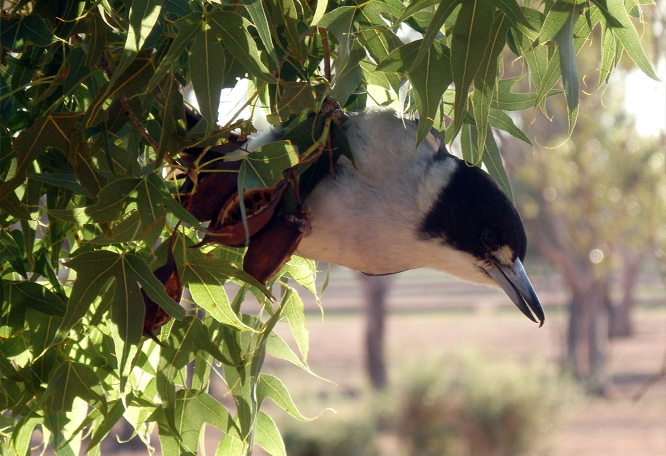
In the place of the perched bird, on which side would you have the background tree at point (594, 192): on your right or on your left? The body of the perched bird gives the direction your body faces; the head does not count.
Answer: on your left

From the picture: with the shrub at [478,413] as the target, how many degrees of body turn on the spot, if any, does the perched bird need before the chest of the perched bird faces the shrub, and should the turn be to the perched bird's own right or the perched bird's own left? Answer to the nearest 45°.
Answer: approximately 90° to the perched bird's own left

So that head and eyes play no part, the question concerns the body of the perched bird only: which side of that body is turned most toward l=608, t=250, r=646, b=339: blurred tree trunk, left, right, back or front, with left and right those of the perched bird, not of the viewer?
left

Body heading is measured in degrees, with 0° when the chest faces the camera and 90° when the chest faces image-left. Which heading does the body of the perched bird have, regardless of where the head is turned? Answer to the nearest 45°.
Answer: approximately 270°

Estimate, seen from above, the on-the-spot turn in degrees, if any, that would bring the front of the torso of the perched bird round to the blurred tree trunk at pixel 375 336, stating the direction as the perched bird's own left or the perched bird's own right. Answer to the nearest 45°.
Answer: approximately 90° to the perched bird's own left

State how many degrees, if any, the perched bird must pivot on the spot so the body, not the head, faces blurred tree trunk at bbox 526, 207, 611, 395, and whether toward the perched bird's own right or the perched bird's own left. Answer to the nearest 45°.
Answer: approximately 90° to the perched bird's own left

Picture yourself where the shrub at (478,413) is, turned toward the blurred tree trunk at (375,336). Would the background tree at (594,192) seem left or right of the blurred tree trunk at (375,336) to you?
right
